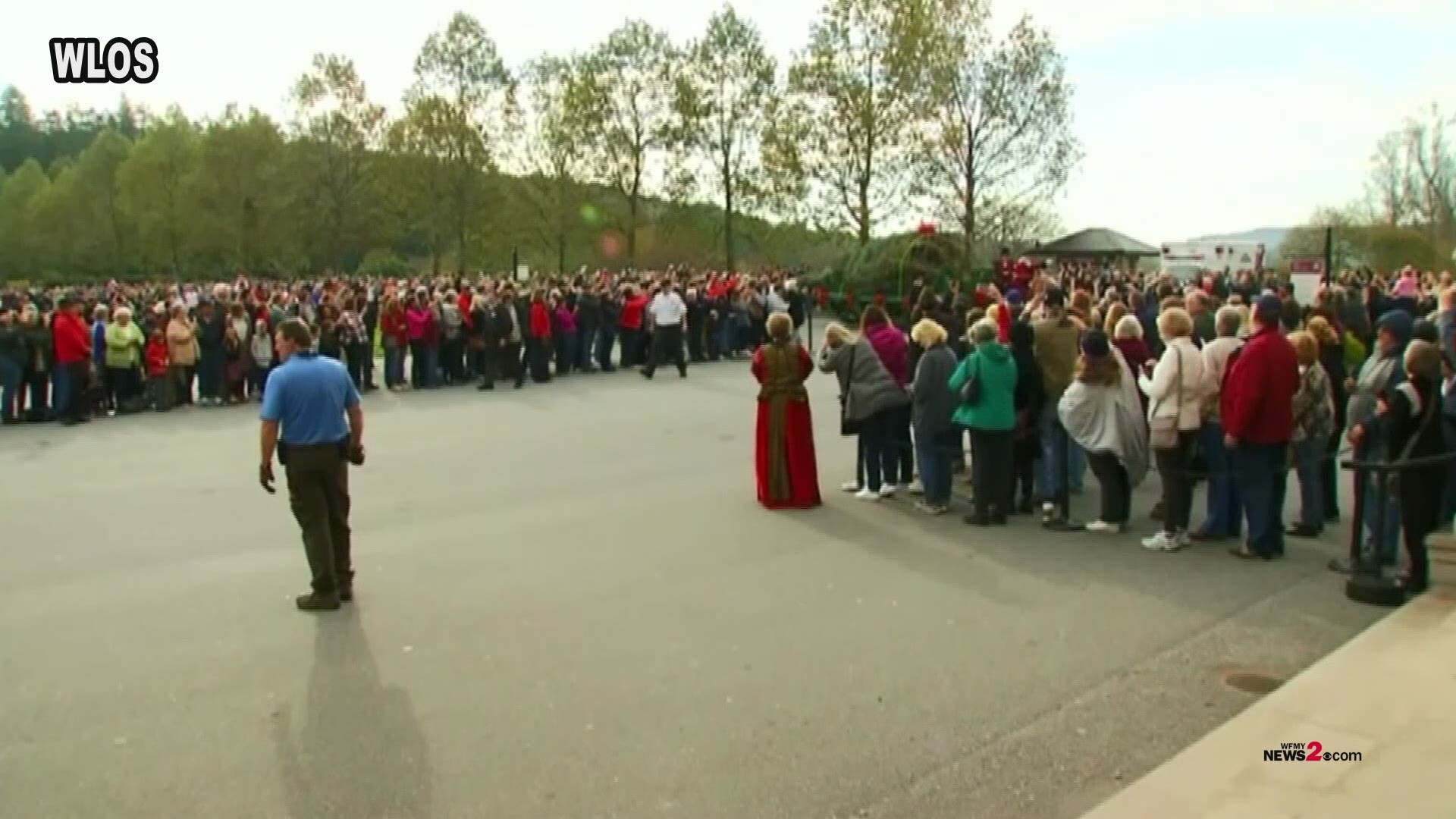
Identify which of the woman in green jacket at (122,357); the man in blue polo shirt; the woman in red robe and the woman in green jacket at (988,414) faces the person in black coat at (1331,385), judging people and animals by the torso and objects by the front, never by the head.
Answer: the woman in green jacket at (122,357)

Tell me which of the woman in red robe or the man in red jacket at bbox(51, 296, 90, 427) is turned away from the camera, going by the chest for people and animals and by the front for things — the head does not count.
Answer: the woman in red robe

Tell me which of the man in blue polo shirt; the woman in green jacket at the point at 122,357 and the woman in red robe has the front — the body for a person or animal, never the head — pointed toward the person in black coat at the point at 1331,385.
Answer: the woman in green jacket

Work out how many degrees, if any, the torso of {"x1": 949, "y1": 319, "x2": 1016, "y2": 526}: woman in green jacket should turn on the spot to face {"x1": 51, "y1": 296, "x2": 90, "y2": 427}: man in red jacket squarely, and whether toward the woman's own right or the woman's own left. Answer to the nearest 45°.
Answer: approximately 45° to the woman's own left

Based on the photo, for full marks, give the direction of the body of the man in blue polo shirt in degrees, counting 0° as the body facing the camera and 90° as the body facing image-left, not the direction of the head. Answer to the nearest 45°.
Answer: approximately 135°

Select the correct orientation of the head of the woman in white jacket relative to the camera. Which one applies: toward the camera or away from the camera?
away from the camera

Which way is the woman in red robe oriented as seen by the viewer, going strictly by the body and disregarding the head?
away from the camera

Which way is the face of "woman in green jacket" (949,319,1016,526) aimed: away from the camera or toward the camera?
away from the camera

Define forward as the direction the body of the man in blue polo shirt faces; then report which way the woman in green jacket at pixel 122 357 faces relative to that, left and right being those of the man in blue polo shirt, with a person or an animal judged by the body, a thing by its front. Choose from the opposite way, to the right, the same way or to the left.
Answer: the opposite way

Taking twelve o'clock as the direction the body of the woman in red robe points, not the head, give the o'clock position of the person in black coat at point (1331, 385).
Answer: The person in black coat is roughly at 3 o'clock from the woman in red robe.

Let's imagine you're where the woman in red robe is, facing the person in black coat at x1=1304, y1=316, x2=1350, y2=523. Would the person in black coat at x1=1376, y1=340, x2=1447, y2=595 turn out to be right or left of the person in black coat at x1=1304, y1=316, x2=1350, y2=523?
right

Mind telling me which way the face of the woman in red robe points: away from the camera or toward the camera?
away from the camera
